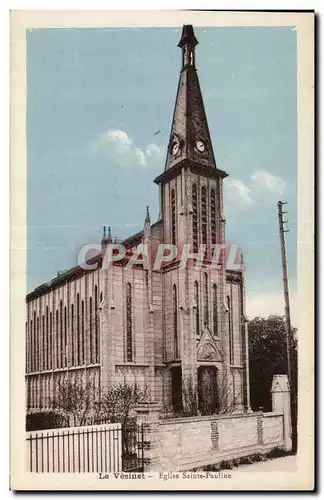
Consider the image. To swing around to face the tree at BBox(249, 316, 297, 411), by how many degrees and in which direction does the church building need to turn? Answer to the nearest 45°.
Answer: approximately 45° to its left

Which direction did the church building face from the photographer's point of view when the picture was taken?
facing the viewer and to the right of the viewer

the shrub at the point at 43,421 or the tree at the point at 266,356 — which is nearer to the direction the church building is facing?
the tree
